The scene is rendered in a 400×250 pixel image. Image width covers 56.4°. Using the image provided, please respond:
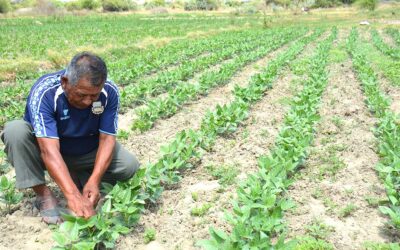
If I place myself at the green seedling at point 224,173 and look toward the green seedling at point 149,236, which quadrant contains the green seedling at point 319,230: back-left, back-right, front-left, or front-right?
front-left

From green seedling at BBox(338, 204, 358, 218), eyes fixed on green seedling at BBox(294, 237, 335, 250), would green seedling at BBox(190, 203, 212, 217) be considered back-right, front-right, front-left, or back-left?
front-right

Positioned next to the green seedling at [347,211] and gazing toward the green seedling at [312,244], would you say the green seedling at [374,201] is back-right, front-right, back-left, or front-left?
back-left

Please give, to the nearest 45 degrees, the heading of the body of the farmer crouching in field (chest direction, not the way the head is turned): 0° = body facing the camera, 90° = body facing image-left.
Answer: approximately 315°

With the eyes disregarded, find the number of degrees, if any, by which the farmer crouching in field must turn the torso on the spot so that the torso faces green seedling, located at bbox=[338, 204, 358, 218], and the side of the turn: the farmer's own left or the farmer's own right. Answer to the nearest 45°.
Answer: approximately 45° to the farmer's own left

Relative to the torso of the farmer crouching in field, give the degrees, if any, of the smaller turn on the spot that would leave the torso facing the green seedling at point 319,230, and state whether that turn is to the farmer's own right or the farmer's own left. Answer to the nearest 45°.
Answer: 0° — they already face it

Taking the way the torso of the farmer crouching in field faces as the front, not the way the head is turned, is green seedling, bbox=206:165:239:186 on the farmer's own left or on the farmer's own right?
on the farmer's own left

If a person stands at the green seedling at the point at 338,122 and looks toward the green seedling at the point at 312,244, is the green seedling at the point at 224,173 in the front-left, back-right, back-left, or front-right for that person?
front-right

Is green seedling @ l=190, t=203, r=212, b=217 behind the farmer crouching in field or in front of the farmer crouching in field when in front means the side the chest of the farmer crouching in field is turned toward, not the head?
in front

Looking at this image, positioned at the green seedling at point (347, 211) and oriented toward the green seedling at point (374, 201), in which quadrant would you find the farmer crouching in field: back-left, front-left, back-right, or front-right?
back-left

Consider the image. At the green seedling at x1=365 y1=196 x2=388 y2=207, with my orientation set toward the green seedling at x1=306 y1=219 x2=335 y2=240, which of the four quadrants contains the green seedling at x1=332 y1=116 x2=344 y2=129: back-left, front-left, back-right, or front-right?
back-right

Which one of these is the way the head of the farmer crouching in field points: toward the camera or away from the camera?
toward the camera
